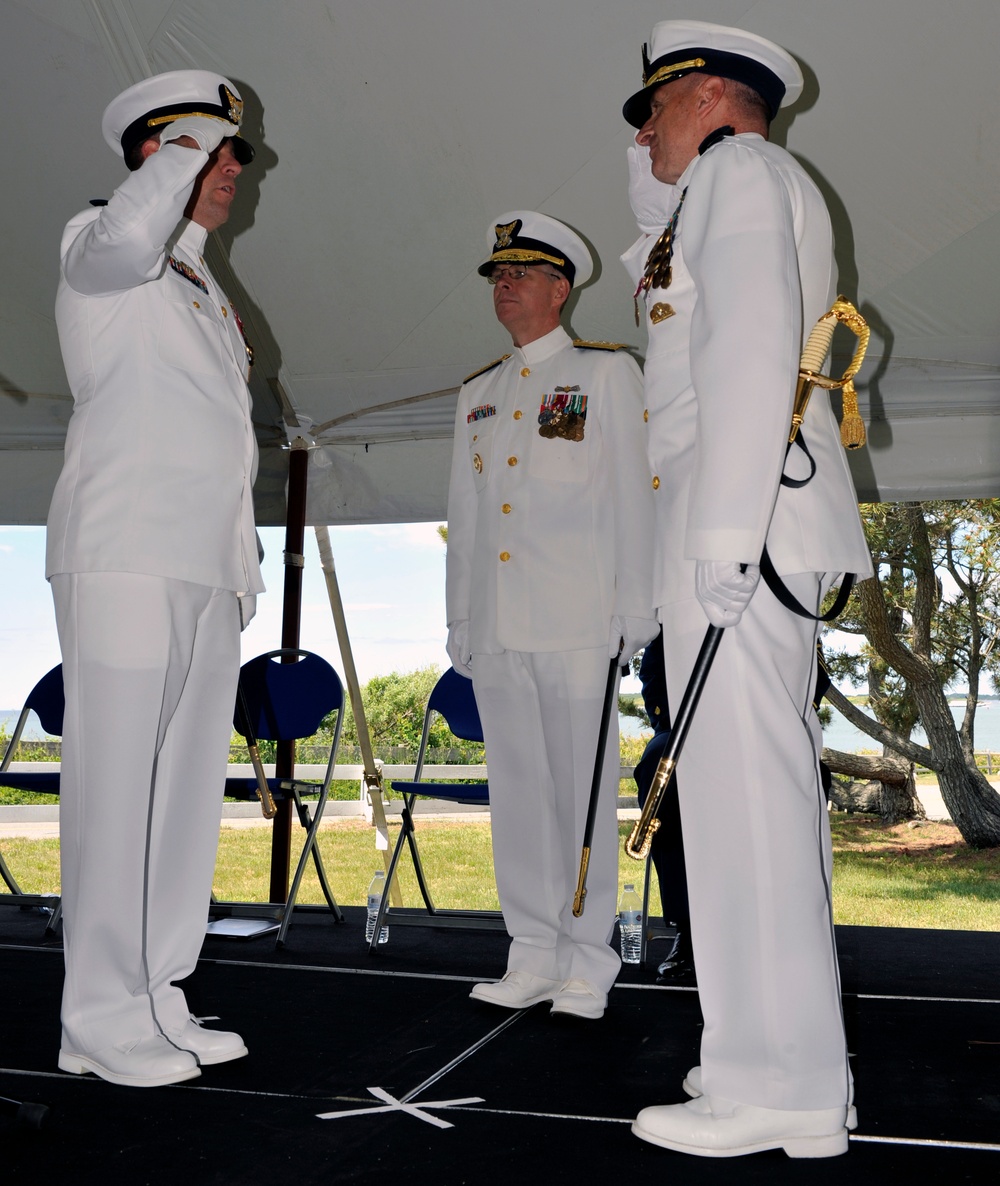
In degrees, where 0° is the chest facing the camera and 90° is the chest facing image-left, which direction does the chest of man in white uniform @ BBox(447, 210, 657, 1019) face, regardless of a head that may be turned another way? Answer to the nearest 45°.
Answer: approximately 45°

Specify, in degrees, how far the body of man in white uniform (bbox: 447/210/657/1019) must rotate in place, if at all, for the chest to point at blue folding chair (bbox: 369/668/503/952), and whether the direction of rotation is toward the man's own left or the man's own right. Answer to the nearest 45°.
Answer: approximately 135° to the man's own right

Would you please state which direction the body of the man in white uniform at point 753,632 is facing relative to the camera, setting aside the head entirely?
to the viewer's left

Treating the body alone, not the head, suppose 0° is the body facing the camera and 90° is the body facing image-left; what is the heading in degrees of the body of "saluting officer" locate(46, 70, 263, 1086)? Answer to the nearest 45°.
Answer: approximately 270°

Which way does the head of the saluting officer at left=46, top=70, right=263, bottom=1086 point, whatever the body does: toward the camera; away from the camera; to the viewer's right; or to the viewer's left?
to the viewer's right
